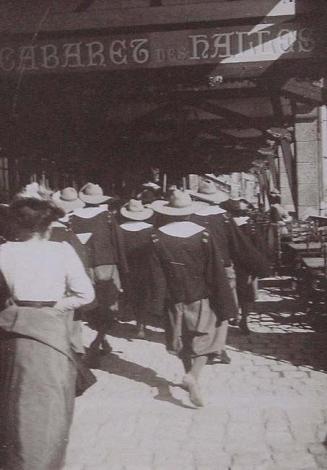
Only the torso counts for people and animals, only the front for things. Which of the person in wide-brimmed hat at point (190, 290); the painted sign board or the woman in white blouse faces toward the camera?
the painted sign board

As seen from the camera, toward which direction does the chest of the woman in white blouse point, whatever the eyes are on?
away from the camera

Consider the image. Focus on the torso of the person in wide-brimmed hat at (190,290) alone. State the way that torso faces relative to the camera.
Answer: away from the camera

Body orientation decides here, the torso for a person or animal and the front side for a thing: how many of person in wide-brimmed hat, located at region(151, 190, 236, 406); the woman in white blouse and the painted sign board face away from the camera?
2

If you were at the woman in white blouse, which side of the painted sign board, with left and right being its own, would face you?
front

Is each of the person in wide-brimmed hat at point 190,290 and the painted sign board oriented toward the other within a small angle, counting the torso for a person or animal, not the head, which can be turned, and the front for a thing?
yes

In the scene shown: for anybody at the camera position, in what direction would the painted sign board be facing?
facing the viewer

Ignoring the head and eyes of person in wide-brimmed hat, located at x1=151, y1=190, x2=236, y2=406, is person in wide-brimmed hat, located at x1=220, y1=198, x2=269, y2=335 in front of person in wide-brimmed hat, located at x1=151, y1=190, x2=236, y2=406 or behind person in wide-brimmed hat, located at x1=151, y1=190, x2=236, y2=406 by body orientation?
in front

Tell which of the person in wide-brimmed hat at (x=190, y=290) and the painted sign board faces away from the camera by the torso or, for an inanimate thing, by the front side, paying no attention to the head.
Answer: the person in wide-brimmed hat

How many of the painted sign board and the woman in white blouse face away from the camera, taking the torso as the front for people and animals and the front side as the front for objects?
1

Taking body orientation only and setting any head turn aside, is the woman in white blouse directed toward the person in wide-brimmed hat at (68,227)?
yes

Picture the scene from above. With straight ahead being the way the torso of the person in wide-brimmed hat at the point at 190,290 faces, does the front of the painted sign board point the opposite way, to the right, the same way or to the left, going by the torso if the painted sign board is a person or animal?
the opposite way

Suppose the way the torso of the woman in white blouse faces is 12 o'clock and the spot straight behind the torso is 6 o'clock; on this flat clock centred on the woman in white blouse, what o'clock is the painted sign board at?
The painted sign board is roughly at 1 o'clock from the woman in white blouse.

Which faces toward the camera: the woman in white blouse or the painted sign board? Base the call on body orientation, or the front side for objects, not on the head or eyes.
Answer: the painted sign board

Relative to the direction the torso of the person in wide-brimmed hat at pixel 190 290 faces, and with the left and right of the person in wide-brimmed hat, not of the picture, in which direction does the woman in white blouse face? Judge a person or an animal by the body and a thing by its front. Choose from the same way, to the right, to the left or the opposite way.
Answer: the same way
